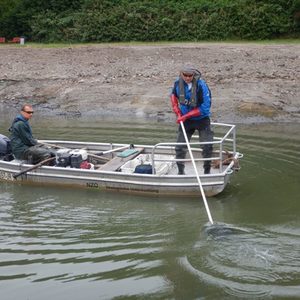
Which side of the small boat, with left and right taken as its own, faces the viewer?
right
